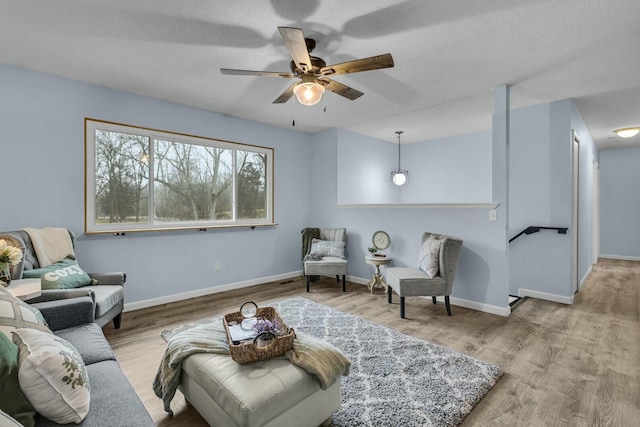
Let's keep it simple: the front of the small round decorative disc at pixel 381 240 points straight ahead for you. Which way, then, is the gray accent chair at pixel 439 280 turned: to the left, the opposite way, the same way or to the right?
to the right

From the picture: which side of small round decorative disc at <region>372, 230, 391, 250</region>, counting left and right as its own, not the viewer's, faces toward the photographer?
front

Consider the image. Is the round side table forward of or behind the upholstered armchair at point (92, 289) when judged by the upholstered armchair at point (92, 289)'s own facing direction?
forward

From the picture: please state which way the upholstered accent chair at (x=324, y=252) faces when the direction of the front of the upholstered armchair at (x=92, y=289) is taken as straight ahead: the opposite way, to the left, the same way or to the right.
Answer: to the right

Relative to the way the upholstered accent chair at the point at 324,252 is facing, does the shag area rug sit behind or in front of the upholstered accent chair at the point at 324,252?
in front

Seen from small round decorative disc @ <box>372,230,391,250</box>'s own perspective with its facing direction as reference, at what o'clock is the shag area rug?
The shag area rug is roughly at 12 o'clock from the small round decorative disc.

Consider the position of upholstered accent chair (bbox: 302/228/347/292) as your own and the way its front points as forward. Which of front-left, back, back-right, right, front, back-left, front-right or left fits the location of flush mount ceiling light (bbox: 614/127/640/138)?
left

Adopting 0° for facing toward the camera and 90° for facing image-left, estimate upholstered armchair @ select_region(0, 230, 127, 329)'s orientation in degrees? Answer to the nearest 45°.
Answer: approximately 315°

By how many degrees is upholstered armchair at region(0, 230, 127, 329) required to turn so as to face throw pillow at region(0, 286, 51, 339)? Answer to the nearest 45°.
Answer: approximately 45° to its right

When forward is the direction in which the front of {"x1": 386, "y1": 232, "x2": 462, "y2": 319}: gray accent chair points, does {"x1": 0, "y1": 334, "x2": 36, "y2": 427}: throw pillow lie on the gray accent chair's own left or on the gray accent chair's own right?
on the gray accent chair's own left

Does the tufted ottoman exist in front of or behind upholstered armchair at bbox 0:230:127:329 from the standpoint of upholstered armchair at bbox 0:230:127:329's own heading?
in front

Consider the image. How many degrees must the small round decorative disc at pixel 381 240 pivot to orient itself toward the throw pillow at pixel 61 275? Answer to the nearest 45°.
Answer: approximately 45° to its right
